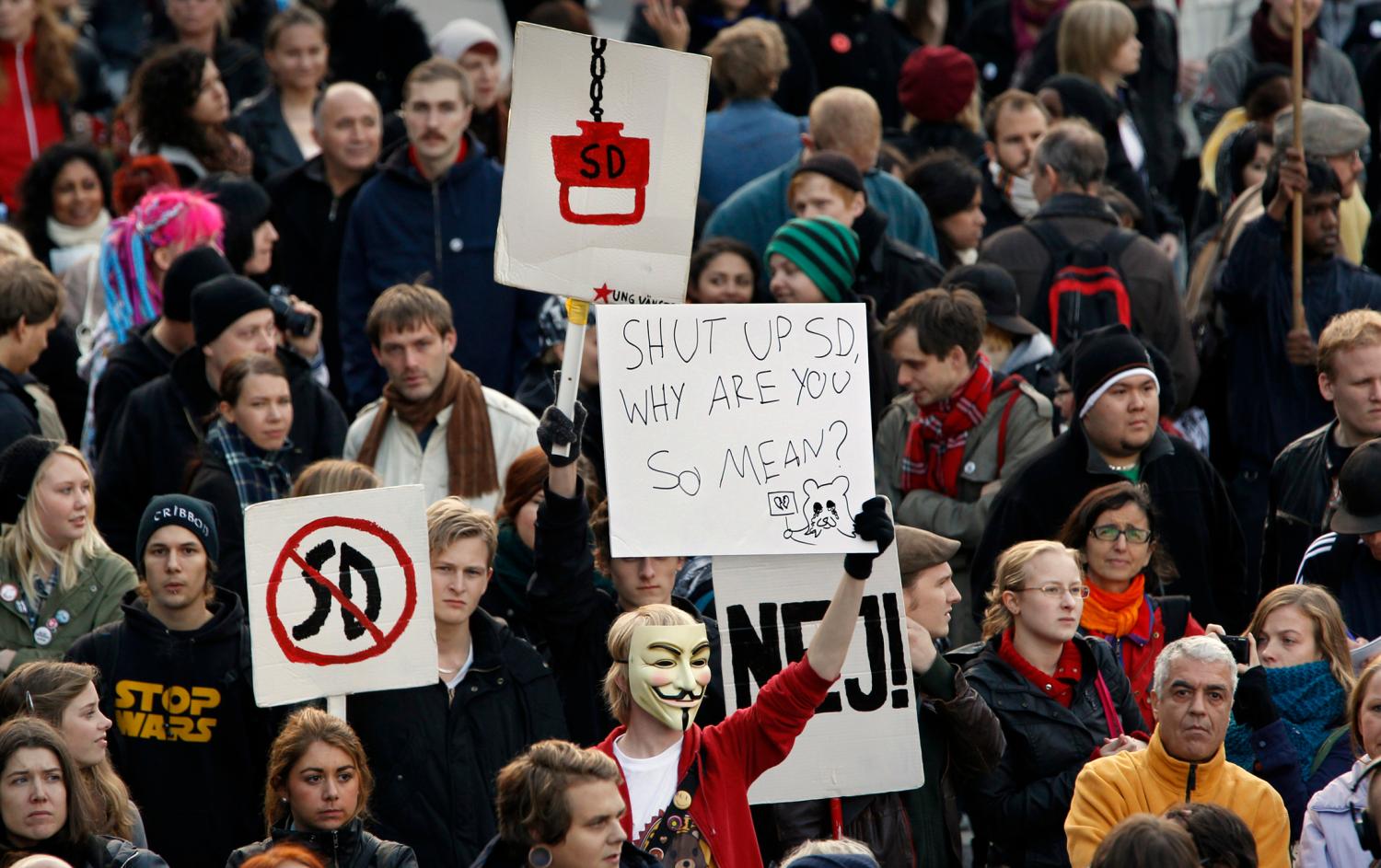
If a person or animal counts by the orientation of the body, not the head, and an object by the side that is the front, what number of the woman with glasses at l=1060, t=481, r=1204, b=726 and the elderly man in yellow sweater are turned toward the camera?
2

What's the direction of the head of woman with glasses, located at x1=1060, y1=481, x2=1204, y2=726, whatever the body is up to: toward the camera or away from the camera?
toward the camera

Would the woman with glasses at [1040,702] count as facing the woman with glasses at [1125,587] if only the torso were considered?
no

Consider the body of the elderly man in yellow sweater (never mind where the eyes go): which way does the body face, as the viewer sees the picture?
toward the camera

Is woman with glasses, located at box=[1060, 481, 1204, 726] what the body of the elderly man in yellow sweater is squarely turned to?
no

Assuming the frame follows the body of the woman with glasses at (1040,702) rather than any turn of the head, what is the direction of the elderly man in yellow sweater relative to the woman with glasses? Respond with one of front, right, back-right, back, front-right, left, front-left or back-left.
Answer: front

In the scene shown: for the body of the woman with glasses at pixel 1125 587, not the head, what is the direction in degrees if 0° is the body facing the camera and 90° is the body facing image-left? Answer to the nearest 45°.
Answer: approximately 0°

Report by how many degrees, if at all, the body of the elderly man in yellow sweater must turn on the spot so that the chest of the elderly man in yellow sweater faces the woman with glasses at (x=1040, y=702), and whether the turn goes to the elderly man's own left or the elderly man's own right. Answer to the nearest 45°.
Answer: approximately 135° to the elderly man's own right

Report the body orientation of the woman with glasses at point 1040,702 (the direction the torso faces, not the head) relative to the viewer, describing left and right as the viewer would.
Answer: facing the viewer and to the right of the viewer

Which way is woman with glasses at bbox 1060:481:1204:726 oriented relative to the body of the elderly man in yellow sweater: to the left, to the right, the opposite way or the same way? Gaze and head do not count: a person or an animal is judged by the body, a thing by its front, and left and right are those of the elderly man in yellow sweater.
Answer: the same way

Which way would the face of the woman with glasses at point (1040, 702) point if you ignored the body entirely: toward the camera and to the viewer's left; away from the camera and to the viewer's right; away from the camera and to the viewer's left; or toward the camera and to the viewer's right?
toward the camera and to the viewer's right

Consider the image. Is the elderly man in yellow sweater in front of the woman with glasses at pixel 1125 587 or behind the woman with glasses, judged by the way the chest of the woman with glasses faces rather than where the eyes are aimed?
in front

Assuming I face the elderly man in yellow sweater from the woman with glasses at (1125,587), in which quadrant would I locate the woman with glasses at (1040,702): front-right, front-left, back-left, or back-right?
front-right

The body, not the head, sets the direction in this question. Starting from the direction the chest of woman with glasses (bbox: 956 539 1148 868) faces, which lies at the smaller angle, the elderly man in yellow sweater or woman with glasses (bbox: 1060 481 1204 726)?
the elderly man in yellow sweater

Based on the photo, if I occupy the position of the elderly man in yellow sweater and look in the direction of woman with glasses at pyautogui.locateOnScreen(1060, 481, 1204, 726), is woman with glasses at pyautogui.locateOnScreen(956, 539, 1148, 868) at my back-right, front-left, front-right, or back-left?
front-left

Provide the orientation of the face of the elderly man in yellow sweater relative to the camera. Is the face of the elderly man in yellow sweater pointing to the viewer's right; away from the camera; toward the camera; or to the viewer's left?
toward the camera

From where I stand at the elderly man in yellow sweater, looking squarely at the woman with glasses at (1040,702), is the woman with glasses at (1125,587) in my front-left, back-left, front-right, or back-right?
front-right
